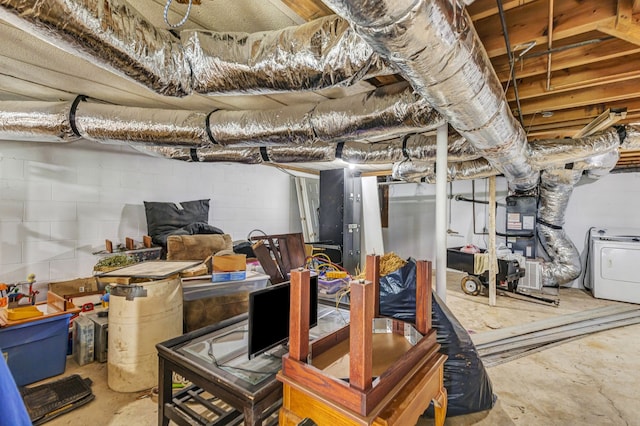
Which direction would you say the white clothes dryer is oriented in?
toward the camera

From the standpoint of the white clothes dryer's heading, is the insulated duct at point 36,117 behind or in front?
in front

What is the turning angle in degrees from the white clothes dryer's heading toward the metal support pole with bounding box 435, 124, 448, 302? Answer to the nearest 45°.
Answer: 0° — it already faces it

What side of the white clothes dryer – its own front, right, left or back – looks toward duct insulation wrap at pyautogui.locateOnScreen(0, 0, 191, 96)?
front

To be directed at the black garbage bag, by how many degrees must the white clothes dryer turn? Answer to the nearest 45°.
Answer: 0° — it already faces it

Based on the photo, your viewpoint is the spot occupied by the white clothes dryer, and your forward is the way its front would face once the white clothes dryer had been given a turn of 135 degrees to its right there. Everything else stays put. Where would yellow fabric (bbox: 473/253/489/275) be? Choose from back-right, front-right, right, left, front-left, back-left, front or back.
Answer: left

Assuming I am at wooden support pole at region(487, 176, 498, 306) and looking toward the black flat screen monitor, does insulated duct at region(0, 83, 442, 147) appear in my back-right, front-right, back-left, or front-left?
front-right

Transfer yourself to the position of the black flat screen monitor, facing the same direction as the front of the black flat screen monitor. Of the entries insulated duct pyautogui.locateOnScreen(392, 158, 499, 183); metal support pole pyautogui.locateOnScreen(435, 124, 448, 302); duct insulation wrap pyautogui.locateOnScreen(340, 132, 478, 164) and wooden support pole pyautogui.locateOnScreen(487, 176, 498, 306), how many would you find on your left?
4

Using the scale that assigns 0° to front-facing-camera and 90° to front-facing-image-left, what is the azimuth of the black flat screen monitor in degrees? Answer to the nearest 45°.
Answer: approximately 315°

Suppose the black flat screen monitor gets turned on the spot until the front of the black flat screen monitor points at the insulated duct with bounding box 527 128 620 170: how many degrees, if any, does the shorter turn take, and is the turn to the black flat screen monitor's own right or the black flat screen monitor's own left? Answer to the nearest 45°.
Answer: approximately 90° to the black flat screen monitor's own left

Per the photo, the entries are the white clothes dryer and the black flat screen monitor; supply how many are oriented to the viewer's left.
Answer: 0
